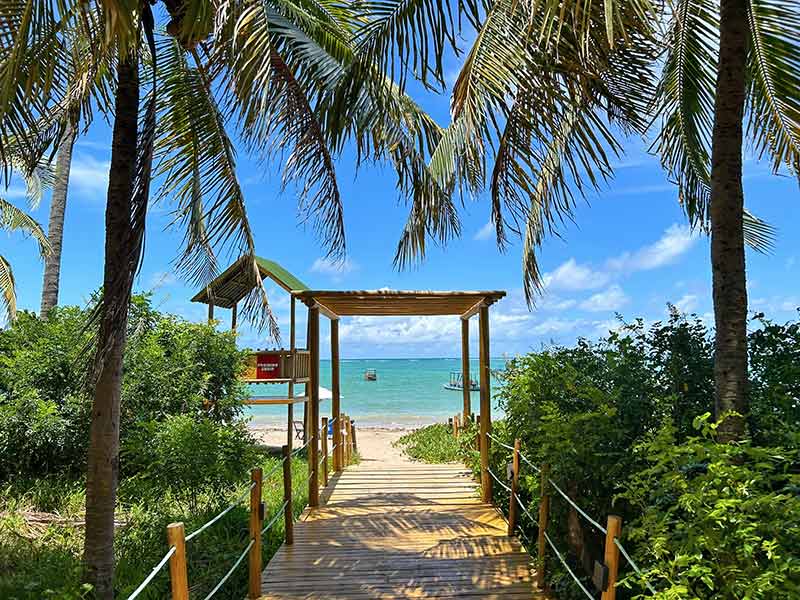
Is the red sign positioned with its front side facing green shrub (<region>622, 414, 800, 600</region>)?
yes

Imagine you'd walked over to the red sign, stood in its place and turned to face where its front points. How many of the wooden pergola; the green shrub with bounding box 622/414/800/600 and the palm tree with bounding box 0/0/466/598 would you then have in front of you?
3

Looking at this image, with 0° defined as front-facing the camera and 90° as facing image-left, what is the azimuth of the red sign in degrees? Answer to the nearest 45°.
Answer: approximately 0°

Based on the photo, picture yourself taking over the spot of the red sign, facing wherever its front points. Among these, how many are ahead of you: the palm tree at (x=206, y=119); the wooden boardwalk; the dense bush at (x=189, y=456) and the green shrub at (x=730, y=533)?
4

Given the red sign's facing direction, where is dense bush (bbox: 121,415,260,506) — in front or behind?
in front

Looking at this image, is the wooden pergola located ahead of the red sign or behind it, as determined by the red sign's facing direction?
ahead

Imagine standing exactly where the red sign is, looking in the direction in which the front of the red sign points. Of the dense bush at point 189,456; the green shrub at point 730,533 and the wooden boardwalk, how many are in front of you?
3

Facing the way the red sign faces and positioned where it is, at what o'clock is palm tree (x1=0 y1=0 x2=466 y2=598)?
The palm tree is roughly at 12 o'clock from the red sign.

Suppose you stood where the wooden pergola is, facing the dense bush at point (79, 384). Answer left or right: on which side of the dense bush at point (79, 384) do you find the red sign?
right

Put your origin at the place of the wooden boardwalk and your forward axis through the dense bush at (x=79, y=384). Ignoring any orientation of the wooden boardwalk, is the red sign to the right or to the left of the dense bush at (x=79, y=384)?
right
